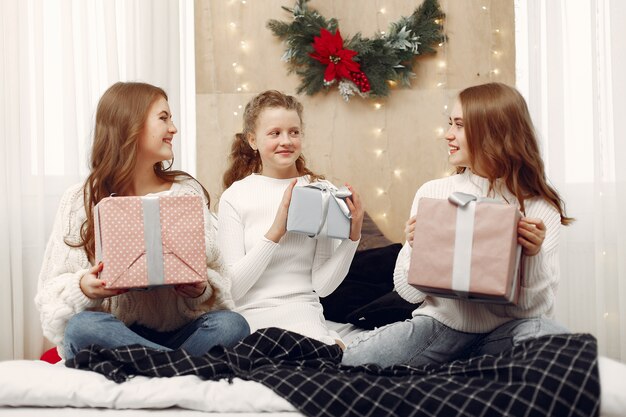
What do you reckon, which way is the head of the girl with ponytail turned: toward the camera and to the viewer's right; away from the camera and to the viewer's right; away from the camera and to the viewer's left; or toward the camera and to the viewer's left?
toward the camera and to the viewer's right

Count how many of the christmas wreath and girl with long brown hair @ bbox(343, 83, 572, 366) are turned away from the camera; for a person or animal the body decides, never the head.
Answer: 0

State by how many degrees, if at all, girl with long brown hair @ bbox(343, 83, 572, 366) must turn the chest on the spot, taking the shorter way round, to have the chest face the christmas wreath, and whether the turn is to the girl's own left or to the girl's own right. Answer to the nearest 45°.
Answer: approximately 90° to the girl's own right

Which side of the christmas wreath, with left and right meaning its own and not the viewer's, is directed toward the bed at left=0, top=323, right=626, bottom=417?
front

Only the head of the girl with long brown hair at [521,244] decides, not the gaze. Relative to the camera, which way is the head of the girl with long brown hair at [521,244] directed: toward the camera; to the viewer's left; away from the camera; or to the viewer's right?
to the viewer's left

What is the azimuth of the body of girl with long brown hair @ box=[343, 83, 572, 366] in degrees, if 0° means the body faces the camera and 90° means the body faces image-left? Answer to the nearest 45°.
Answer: approximately 45°

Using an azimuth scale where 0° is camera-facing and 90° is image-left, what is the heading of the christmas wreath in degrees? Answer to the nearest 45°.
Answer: approximately 0°

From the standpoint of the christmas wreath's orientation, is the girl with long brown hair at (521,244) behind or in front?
in front

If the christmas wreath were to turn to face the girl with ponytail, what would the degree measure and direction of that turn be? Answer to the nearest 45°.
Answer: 0° — it already faces them

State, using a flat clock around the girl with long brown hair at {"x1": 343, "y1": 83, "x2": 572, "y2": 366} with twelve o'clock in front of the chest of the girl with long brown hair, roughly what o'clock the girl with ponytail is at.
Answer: The girl with ponytail is roughly at 2 o'clock from the girl with long brown hair.
